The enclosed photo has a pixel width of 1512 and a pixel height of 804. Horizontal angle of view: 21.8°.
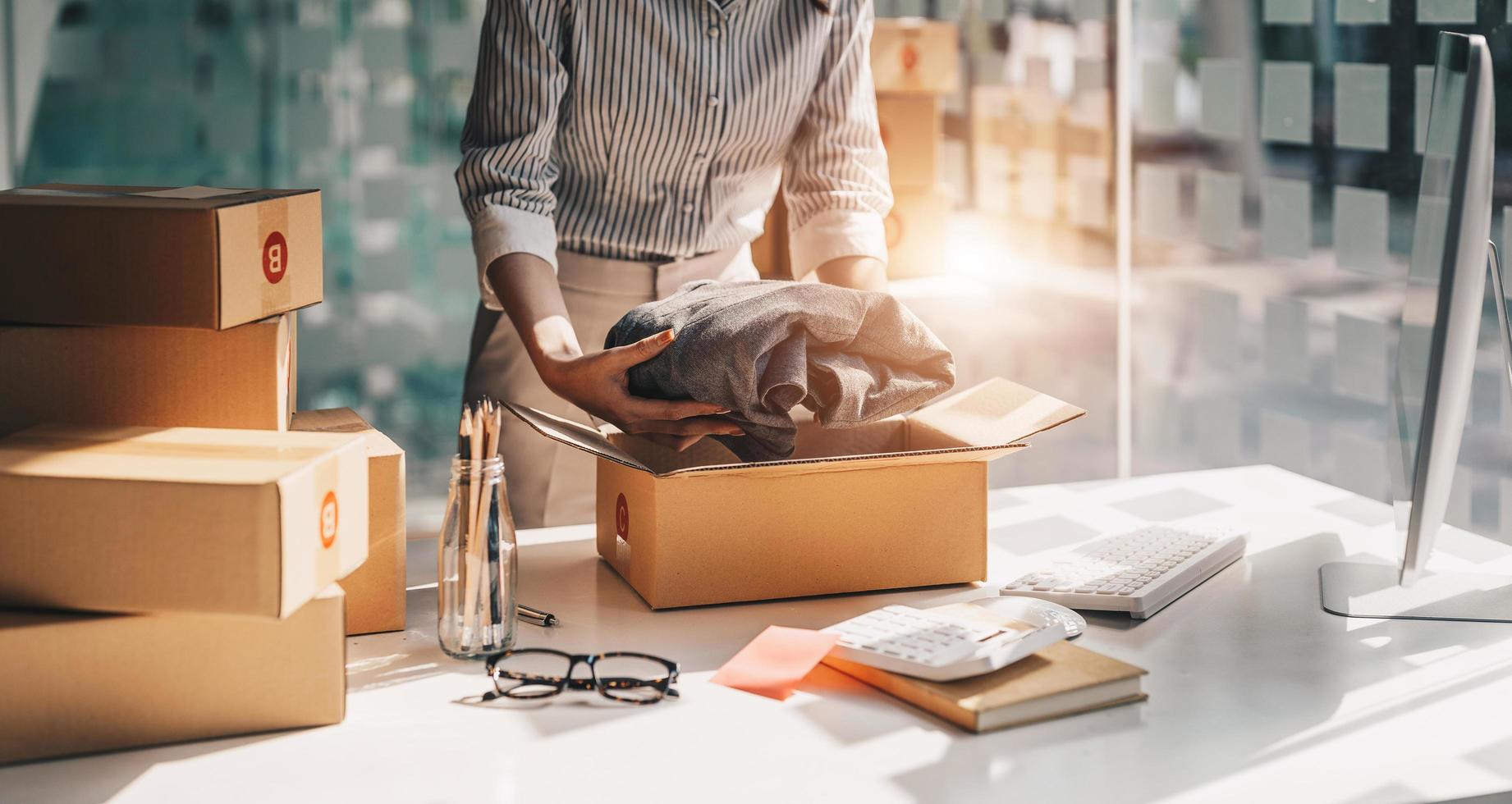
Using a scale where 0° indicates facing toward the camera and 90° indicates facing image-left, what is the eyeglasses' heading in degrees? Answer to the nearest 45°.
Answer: approximately 0°

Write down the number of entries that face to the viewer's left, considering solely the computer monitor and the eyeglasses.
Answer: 1

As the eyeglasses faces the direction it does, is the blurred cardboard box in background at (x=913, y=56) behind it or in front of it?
behind

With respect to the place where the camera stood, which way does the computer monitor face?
facing to the left of the viewer
